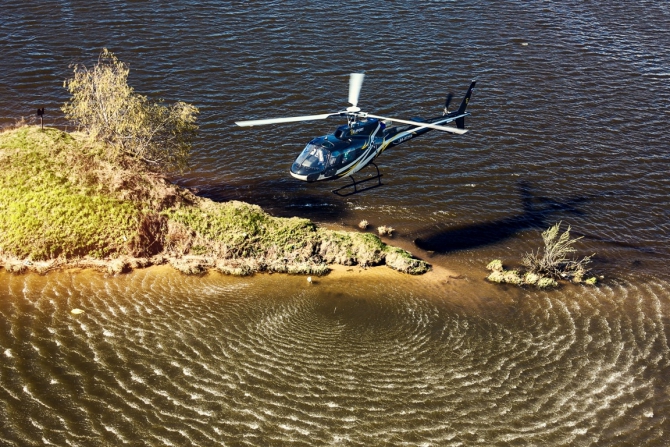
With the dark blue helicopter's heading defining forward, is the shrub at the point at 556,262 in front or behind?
behind

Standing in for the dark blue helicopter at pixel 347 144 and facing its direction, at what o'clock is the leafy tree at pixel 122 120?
The leafy tree is roughly at 2 o'clock from the dark blue helicopter.

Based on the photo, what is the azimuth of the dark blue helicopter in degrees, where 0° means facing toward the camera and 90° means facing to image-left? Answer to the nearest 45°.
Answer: approximately 45°
